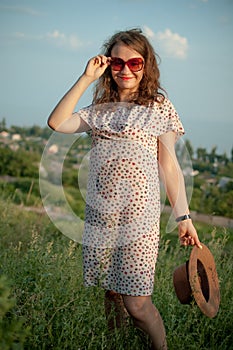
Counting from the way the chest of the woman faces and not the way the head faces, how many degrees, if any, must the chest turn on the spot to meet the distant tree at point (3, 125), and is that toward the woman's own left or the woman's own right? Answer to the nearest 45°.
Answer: approximately 180°

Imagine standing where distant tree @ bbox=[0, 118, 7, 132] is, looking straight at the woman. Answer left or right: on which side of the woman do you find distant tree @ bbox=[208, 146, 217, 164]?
left

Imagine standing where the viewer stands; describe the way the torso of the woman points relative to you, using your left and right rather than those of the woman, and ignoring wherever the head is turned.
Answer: facing the viewer

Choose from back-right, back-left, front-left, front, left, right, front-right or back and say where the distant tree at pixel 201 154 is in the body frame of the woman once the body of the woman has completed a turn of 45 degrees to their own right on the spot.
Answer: back-right

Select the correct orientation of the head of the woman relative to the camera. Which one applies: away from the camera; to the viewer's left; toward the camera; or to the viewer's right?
toward the camera

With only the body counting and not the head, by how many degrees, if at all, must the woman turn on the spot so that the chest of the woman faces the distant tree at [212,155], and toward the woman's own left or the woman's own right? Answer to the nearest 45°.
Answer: approximately 180°
